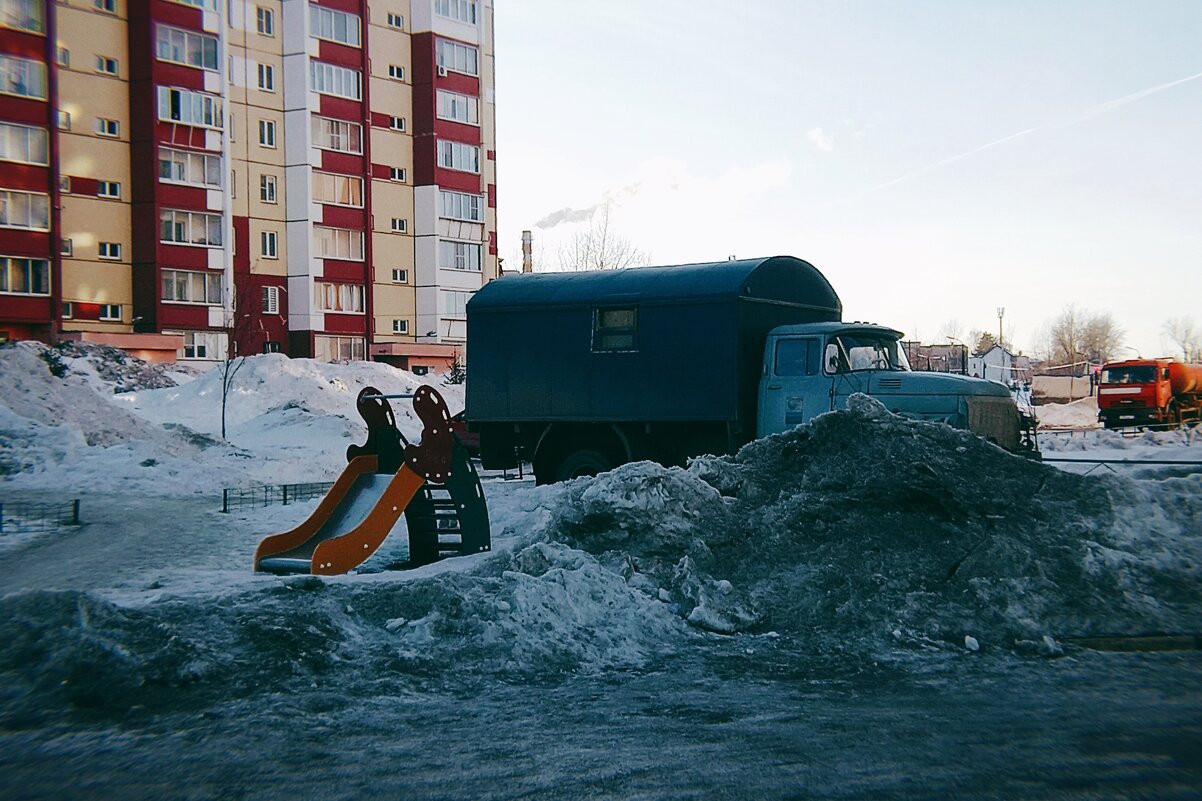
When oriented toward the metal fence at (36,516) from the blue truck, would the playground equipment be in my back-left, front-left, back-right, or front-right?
front-left

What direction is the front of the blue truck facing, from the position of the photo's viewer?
facing the viewer and to the right of the viewer

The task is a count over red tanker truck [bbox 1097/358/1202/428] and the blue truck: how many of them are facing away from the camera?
0

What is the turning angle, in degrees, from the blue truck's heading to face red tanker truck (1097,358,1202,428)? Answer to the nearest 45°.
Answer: approximately 90° to its left

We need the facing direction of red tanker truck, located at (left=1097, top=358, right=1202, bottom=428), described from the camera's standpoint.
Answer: facing the viewer and to the left of the viewer

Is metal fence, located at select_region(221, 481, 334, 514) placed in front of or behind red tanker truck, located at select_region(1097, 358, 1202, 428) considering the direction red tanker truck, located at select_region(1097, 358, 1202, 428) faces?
in front

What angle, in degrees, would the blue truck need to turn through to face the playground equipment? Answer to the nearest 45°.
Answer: approximately 90° to its right

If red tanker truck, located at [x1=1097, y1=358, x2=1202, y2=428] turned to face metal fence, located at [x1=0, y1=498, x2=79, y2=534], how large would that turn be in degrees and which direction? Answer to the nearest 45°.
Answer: approximately 45° to its left

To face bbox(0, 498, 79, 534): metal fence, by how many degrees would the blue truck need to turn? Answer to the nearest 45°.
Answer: approximately 135° to its right

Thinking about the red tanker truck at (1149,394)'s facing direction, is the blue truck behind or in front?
in front
